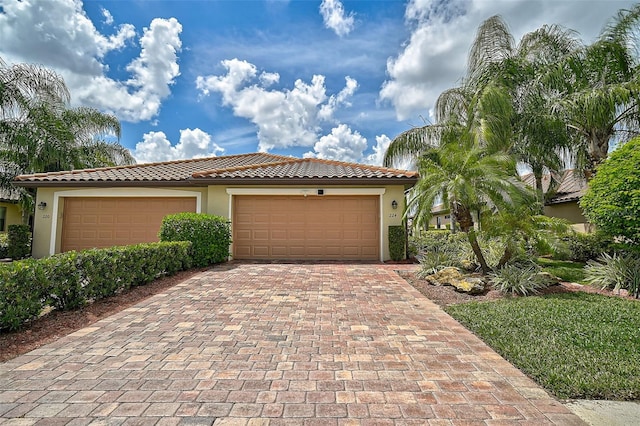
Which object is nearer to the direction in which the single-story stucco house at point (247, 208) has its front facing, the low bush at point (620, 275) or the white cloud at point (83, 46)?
the low bush

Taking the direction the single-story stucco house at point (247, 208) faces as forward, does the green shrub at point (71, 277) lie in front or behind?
in front

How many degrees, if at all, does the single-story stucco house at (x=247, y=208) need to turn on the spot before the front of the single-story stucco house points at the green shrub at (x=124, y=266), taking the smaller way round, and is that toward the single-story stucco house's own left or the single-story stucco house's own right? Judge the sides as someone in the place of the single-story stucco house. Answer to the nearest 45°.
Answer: approximately 45° to the single-story stucco house's own right

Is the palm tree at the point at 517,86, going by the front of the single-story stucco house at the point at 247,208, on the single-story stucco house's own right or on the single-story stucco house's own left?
on the single-story stucco house's own left

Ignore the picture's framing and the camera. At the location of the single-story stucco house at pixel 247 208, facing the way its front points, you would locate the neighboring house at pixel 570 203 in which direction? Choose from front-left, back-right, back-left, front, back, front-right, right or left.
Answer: left

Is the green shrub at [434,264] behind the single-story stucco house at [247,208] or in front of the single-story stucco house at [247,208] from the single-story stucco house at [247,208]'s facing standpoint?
in front

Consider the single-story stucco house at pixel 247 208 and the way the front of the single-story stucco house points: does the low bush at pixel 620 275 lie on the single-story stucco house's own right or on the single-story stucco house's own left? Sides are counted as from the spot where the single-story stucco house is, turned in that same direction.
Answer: on the single-story stucco house's own left

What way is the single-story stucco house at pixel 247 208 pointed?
toward the camera

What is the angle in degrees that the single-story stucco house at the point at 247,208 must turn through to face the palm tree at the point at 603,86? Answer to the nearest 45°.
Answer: approximately 45° to its left

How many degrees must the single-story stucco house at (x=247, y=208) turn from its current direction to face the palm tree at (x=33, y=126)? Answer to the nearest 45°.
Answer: approximately 135° to its right
